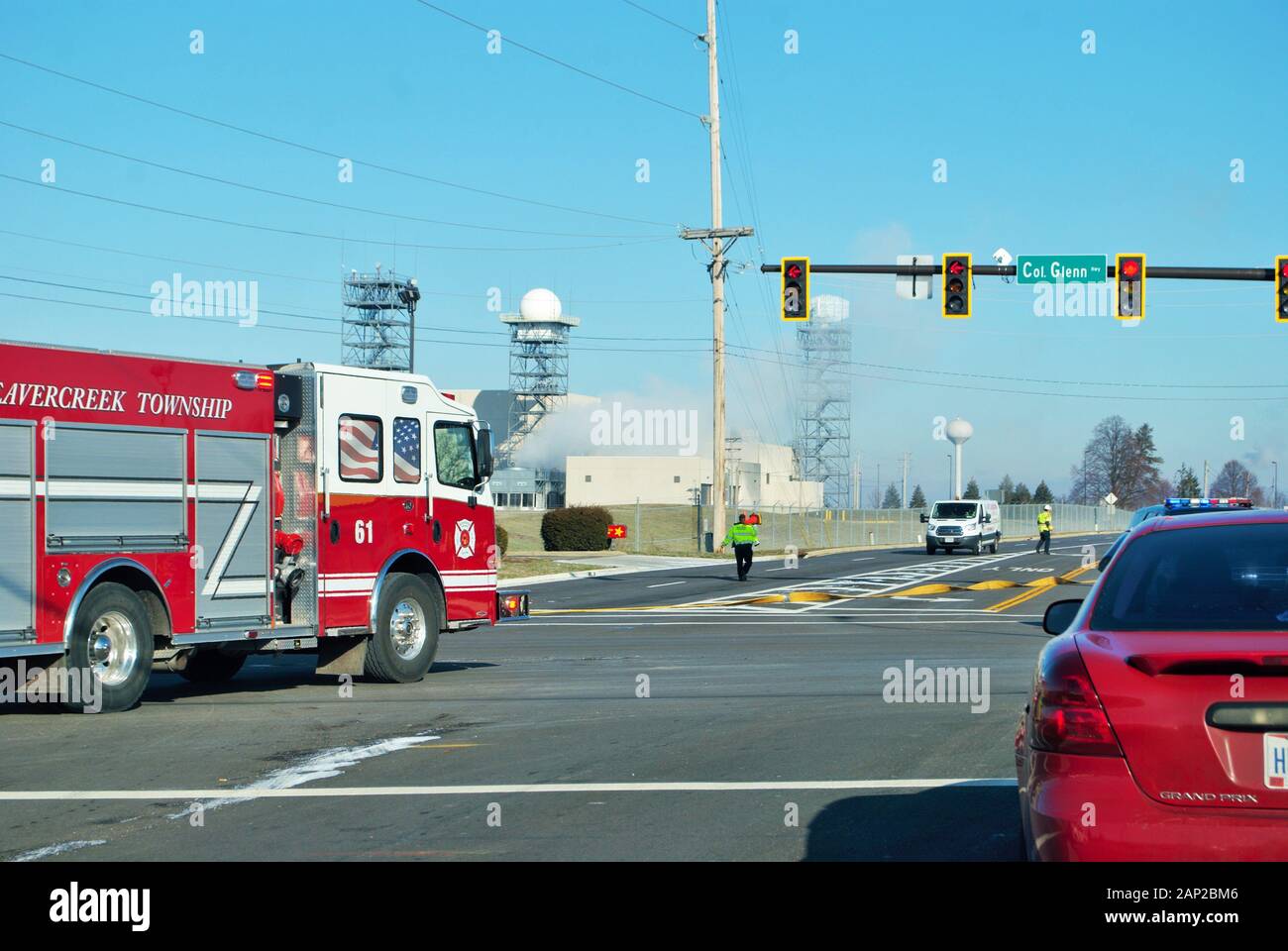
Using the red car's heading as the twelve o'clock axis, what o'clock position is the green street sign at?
The green street sign is roughly at 12 o'clock from the red car.

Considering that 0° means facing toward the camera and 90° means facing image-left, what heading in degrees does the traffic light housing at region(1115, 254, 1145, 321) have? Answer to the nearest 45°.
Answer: approximately 0°

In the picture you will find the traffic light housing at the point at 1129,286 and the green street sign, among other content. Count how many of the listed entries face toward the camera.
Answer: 2

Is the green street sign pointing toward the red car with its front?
yes

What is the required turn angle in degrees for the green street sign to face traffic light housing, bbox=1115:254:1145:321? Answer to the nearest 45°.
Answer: approximately 45° to its left

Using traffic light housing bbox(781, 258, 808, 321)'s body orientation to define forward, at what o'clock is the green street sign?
The green street sign is roughly at 9 o'clock from the traffic light housing.

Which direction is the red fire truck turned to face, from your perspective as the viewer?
facing away from the viewer and to the right of the viewer

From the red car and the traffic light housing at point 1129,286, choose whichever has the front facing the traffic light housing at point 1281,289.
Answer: the red car

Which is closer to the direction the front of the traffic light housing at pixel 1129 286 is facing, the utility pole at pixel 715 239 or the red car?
the red car
